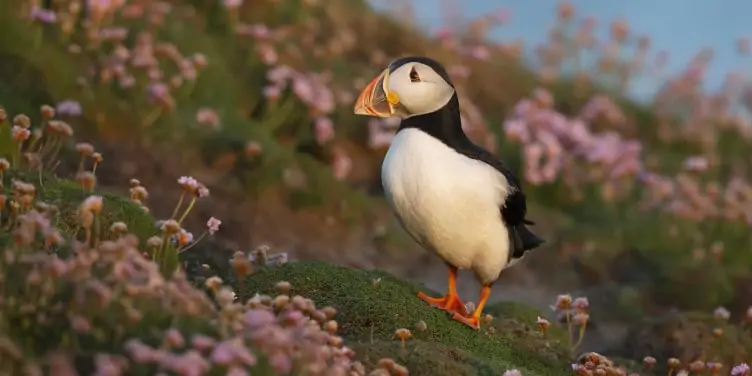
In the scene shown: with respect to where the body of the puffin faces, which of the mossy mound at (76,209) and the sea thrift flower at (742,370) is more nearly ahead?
the mossy mound

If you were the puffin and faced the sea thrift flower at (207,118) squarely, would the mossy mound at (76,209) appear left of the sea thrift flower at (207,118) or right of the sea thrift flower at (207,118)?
left

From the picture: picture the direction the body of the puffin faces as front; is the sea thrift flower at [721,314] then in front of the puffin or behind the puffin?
behind

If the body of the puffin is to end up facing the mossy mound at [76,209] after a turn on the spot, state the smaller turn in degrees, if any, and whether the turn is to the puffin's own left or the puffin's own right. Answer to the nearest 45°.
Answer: approximately 45° to the puffin's own right

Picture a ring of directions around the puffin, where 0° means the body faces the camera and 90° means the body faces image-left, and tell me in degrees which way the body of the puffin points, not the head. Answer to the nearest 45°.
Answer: approximately 45°

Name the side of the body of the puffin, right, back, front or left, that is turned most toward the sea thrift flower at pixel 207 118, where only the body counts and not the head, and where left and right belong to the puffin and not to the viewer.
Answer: right

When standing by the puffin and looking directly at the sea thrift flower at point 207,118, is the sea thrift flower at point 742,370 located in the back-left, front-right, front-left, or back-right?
back-right

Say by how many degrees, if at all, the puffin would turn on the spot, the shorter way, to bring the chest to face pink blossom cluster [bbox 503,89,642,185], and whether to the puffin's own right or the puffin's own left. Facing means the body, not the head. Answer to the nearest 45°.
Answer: approximately 135° to the puffin's own right
